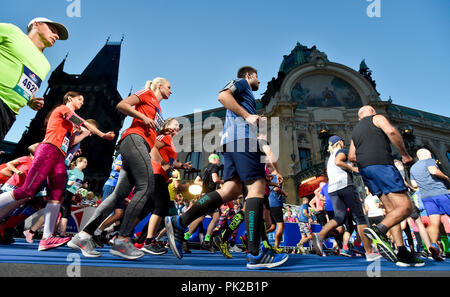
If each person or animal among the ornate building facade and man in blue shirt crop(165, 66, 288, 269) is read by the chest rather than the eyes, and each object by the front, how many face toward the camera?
1

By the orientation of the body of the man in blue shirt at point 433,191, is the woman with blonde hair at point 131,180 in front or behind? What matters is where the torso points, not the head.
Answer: behind

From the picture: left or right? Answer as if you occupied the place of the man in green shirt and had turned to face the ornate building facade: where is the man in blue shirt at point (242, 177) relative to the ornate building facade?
right

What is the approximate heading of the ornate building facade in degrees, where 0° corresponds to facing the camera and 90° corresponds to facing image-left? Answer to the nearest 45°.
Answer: approximately 0°
